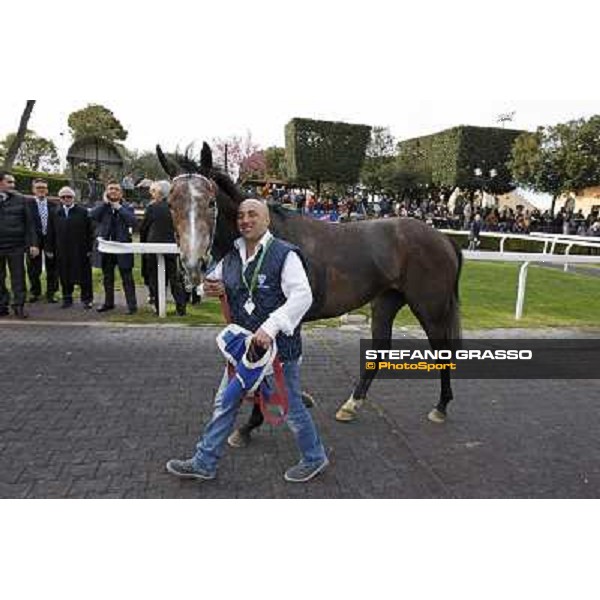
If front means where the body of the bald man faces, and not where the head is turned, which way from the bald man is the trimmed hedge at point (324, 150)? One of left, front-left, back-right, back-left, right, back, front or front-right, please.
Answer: back-right

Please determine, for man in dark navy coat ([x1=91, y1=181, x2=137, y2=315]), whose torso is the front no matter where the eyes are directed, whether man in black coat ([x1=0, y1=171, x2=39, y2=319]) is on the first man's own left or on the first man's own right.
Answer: on the first man's own right

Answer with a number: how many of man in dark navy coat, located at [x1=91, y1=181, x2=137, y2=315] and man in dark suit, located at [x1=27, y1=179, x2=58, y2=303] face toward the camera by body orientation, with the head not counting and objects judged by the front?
2

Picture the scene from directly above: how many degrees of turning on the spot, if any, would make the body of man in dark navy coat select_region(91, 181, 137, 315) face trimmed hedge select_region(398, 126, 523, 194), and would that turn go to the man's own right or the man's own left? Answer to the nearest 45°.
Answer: approximately 135° to the man's own left

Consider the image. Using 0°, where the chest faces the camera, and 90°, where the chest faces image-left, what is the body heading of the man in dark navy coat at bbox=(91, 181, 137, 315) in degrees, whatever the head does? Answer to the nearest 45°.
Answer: approximately 0°

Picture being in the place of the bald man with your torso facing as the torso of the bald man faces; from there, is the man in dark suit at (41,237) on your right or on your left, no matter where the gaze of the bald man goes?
on your right

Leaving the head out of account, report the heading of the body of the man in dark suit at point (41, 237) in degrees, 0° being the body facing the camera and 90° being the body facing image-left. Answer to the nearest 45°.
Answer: approximately 0°
